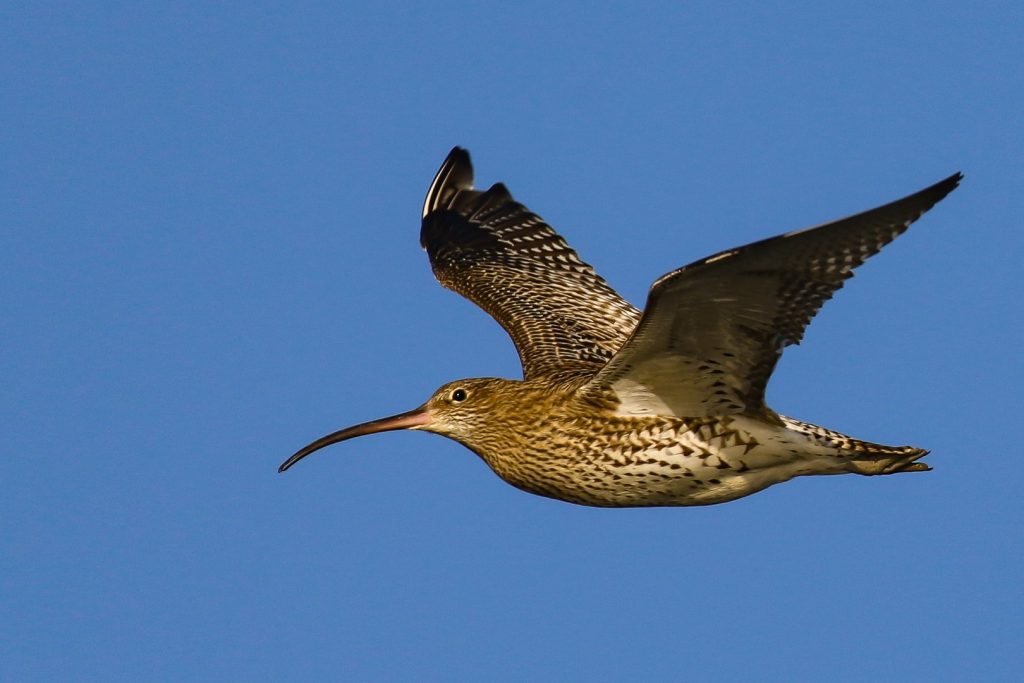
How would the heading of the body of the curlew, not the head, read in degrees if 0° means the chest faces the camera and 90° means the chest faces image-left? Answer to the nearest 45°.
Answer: approximately 90°
